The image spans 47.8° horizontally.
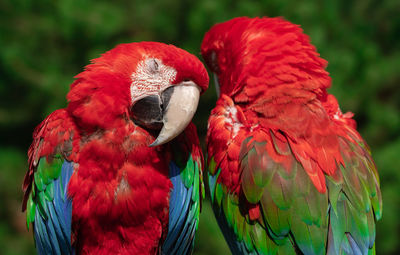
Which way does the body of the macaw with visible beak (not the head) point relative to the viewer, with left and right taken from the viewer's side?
facing the viewer
